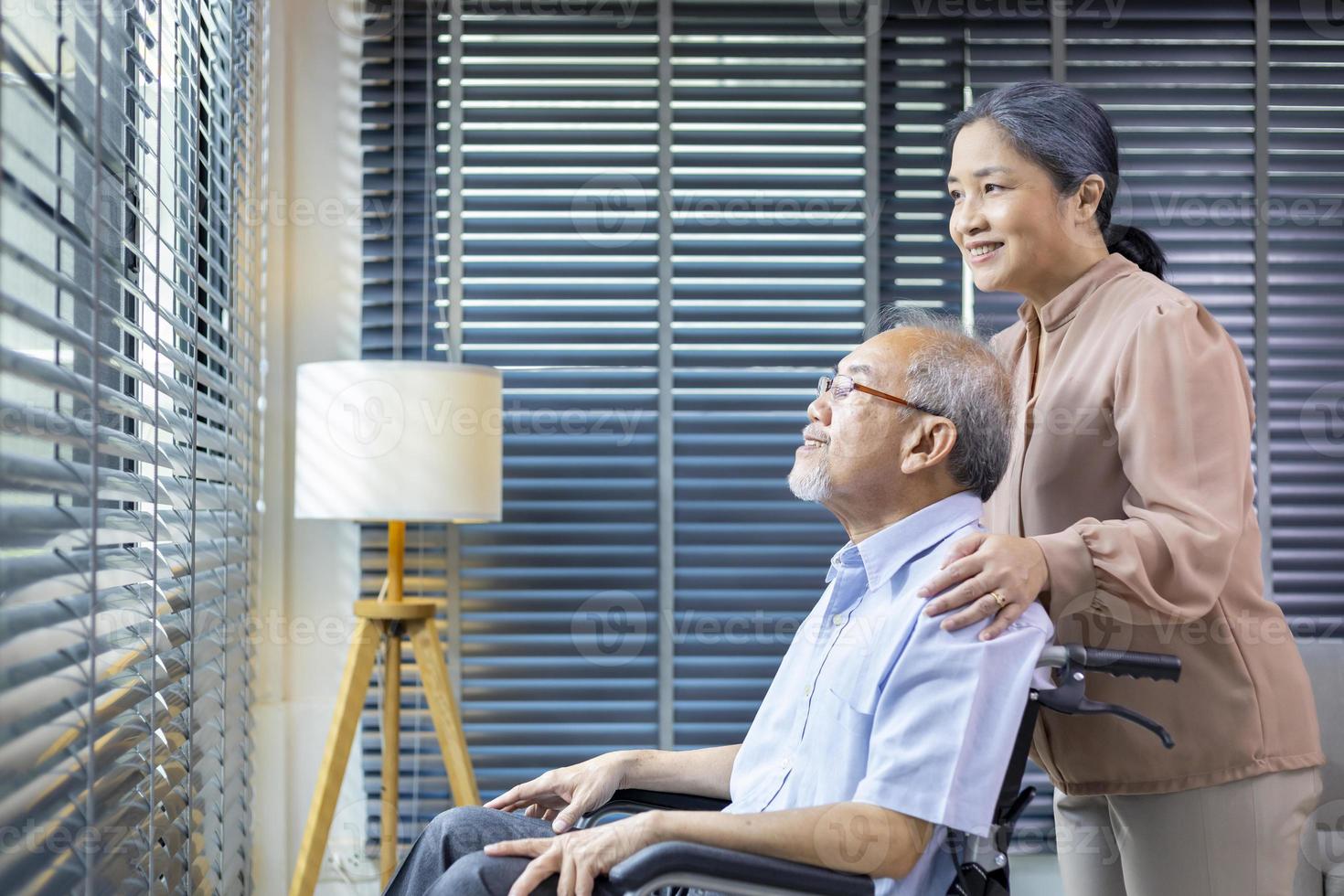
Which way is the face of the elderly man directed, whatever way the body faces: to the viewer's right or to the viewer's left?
to the viewer's left

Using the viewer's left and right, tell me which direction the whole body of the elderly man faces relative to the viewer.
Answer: facing to the left of the viewer
